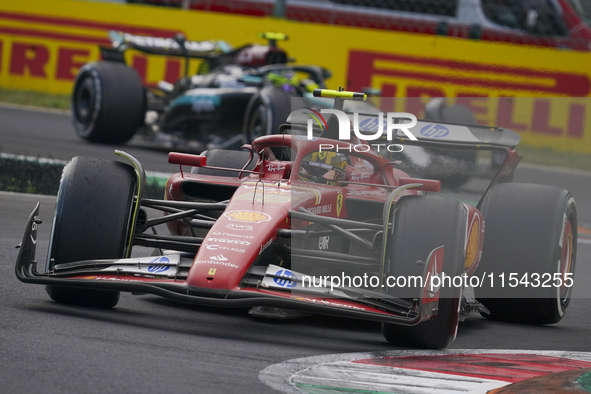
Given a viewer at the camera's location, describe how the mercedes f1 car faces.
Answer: facing the viewer and to the right of the viewer

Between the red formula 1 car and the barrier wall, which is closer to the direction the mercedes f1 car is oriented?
the red formula 1 car

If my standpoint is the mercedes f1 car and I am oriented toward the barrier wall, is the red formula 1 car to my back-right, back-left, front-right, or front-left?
back-right

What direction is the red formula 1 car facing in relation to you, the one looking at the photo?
facing the viewer

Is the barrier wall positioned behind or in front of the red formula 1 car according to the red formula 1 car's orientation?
behind

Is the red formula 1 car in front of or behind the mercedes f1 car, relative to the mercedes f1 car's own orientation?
in front
